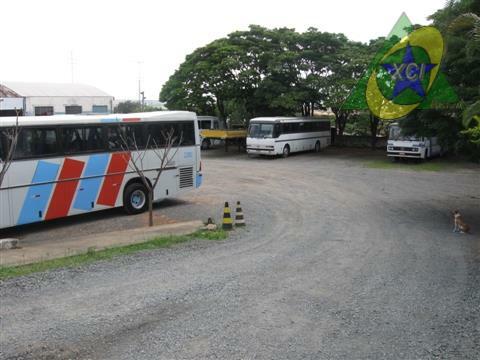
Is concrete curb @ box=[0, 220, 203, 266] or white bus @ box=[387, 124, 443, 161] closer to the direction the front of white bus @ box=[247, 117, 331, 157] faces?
the concrete curb

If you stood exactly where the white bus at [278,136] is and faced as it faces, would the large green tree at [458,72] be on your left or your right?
on your left

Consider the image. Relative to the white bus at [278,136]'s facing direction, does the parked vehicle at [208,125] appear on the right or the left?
on its right

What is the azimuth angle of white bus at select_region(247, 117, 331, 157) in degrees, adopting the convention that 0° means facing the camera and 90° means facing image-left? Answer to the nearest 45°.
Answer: approximately 45°

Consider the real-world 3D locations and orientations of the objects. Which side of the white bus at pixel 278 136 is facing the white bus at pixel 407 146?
left
